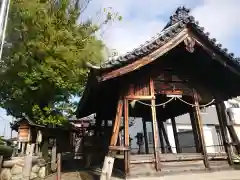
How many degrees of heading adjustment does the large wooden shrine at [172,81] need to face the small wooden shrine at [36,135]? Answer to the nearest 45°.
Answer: approximately 135° to its right

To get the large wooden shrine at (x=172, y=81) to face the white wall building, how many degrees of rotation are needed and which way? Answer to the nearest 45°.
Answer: approximately 180°

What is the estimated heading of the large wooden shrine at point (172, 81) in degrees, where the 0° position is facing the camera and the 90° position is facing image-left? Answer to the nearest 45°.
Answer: approximately 0°

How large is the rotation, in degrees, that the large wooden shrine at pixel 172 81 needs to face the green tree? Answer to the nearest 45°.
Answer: approximately 135° to its right
